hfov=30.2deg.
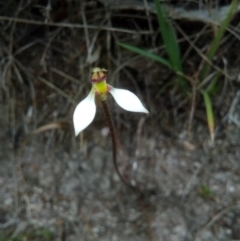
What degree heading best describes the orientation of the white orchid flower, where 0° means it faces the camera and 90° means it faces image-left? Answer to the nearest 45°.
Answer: approximately 0°

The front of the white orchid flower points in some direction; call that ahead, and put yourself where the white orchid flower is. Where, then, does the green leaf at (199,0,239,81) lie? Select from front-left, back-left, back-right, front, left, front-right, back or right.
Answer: back-left
